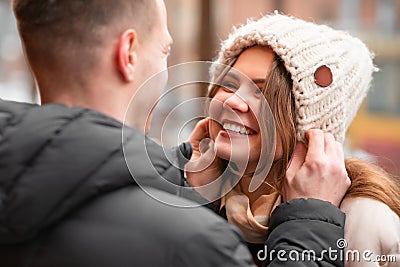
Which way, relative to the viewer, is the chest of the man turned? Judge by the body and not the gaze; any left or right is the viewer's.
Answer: facing away from the viewer and to the right of the viewer

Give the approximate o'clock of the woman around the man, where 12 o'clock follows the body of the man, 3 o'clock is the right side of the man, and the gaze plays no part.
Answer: The woman is roughly at 12 o'clock from the man.

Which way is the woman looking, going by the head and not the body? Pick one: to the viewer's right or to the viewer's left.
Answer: to the viewer's left

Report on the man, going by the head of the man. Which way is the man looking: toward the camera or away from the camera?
away from the camera

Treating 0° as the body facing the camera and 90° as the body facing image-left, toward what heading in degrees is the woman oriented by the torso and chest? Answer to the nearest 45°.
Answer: approximately 45°

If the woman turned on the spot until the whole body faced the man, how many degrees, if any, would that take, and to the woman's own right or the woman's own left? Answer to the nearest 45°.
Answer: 0° — they already face them

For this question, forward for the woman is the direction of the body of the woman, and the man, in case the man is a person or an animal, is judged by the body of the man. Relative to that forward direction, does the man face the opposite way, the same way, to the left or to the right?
the opposite way
